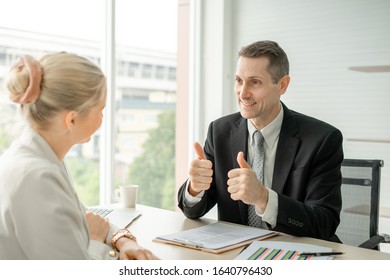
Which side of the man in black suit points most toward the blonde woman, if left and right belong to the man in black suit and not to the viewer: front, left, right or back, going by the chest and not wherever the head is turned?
front

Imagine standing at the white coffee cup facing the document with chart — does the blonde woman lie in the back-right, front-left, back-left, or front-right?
front-right

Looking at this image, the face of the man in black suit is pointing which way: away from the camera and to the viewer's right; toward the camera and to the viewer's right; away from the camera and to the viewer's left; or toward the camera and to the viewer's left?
toward the camera and to the viewer's left

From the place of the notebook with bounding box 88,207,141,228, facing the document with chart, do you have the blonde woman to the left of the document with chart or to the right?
right

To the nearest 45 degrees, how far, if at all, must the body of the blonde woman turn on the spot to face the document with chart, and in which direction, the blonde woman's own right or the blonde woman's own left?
approximately 45° to the blonde woman's own right

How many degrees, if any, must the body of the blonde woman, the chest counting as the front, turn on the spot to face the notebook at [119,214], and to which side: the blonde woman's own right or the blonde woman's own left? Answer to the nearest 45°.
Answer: approximately 45° to the blonde woman's own left

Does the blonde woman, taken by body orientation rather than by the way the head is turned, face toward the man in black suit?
yes

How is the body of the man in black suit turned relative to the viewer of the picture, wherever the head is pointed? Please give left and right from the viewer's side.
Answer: facing the viewer and to the left of the viewer

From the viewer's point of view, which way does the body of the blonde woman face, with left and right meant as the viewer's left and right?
facing away from the viewer and to the right of the viewer

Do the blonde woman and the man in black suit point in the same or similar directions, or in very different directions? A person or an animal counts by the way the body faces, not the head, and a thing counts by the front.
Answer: very different directions

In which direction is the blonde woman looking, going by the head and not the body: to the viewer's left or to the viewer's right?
to the viewer's right
